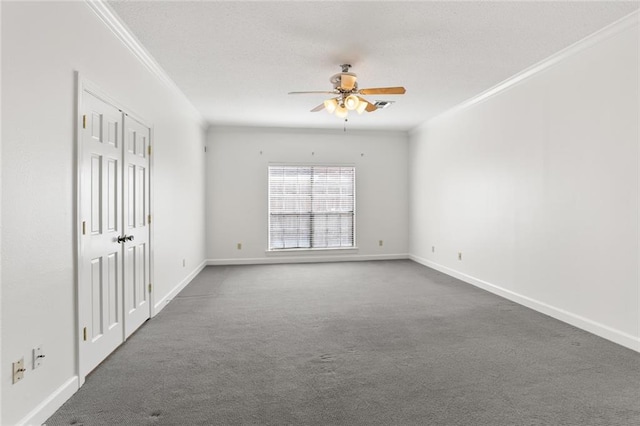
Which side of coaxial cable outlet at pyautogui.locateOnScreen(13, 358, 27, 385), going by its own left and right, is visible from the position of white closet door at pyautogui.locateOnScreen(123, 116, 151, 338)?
left

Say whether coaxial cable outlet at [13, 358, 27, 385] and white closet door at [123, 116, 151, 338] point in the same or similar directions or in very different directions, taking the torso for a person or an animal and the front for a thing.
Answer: same or similar directions

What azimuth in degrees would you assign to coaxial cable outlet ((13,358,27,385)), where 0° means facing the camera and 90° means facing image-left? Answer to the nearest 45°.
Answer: approximately 315°

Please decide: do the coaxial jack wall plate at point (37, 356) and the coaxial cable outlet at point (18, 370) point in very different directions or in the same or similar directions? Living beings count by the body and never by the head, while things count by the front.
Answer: same or similar directions

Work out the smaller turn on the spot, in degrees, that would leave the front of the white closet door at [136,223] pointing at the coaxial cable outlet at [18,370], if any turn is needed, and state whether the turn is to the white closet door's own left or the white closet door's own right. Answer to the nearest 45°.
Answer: approximately 45° to the white closet door's own right

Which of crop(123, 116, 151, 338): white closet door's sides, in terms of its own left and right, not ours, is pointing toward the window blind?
left

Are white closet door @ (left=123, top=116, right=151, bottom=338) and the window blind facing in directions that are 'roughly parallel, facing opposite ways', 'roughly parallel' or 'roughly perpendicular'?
roughly perpendicular

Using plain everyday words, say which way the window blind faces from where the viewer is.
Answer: facing the viewer

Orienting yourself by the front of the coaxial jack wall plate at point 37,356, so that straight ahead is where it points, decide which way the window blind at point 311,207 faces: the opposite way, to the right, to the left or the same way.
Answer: to the right

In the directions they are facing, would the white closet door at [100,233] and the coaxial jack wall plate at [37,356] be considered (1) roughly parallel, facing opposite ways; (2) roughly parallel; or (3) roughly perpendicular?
roughly parallel

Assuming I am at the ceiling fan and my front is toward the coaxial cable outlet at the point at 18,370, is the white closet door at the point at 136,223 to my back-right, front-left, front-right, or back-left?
front-right

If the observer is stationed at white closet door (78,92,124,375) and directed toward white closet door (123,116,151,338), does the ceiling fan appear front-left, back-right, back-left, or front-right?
front-right

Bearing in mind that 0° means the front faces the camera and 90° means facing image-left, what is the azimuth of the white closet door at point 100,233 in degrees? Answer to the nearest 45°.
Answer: approximately 315°

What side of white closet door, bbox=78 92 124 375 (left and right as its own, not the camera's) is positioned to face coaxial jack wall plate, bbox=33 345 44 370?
right

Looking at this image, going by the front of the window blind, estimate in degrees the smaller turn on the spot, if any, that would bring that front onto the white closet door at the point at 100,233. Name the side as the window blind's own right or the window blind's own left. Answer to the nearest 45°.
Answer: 0° — it already faces it
